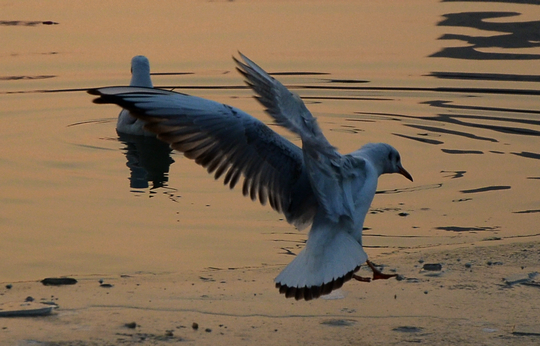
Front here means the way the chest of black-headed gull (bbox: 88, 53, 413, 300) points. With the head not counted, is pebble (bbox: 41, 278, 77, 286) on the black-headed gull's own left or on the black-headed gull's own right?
on the black-headed gull's own left

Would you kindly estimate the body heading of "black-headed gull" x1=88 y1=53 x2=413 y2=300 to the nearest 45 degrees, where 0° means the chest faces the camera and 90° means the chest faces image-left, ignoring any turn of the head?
approximately 225°

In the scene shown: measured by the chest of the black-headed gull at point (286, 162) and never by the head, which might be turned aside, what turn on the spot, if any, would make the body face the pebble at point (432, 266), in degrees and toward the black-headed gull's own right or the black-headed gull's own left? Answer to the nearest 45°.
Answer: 0° — it already faces it

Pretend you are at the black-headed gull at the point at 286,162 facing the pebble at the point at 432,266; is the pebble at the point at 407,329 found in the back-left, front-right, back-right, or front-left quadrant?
front-right

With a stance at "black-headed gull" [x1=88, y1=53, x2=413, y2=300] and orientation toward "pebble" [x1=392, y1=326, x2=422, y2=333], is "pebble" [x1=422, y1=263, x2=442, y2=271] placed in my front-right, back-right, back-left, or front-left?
front-left
